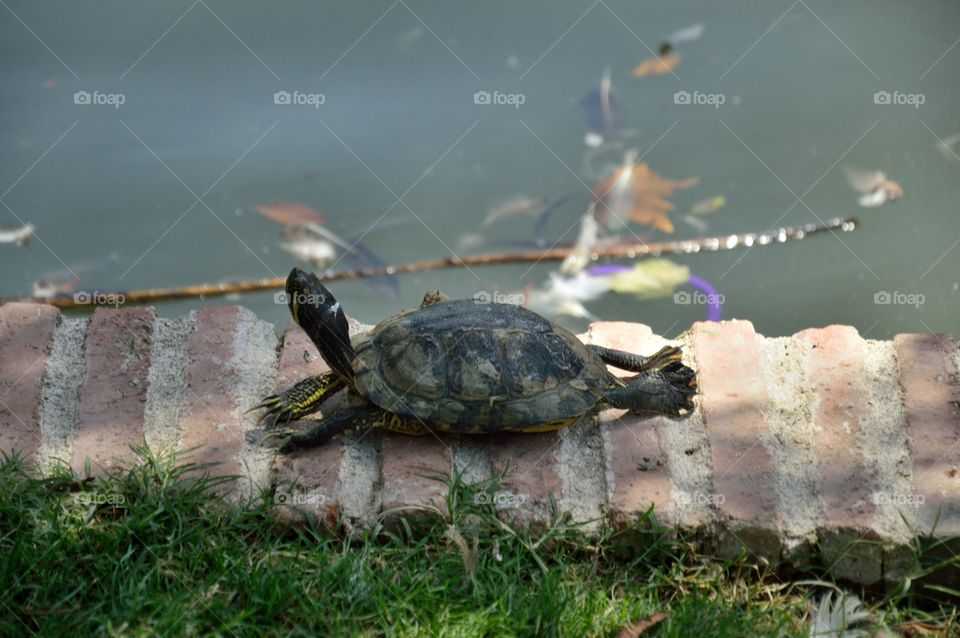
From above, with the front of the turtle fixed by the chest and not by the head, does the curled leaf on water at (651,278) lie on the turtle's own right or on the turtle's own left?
on the turtle's own right

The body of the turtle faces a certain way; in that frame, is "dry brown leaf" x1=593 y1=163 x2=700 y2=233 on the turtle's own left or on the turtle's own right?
on the turtle's own right

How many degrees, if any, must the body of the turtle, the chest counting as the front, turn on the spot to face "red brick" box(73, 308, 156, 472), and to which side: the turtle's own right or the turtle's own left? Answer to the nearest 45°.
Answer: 0° — it already faces it

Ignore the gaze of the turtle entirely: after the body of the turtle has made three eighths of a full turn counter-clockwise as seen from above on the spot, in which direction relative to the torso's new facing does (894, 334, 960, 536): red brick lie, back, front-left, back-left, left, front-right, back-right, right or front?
front-left

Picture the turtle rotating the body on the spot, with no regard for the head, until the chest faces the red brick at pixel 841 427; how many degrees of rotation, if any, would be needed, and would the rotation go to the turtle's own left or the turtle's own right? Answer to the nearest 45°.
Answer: approximately 180°

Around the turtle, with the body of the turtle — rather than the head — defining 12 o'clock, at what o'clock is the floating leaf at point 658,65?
The floating leaf is roughly at 4 o'clock from the turtle.

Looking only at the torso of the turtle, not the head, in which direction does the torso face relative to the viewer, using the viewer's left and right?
facing to the left of the viewer

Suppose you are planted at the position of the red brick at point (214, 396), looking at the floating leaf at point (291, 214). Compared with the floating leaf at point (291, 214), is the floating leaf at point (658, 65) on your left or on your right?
right

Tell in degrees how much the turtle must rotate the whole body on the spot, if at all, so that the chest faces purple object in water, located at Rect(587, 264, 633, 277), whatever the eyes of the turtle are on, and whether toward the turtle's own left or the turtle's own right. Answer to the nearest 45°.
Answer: approximately 135° to the turtle's own right

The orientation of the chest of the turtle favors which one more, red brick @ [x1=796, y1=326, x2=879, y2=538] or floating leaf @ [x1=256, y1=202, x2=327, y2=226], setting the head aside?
the floating leaf

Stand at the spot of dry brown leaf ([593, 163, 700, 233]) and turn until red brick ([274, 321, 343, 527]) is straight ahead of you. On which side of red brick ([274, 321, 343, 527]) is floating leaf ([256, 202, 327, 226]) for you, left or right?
right
